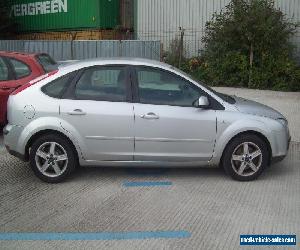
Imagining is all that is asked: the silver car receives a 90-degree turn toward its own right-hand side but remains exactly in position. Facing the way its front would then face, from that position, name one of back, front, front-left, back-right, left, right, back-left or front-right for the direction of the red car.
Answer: back-right

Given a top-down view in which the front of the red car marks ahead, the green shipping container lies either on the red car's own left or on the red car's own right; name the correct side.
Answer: on the red car's own right

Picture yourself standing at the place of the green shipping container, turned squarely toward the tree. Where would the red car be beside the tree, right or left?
right

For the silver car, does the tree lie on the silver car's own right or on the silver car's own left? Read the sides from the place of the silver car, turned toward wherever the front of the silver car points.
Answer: on the silver car's own left

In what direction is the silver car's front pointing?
to the viewer's right

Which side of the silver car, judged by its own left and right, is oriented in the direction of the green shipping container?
left

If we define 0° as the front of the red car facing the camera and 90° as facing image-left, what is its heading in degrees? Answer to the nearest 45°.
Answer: approximately 135°
